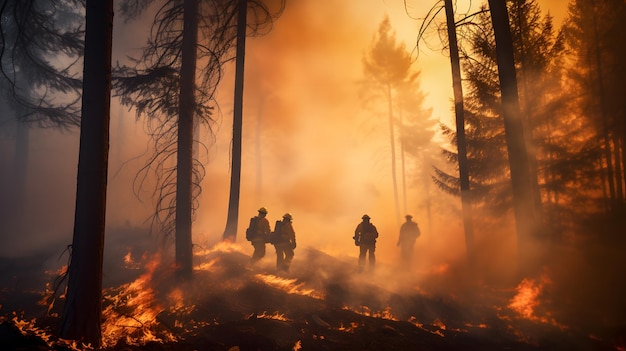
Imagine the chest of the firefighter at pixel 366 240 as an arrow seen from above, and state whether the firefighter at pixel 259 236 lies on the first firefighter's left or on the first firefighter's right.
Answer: on the first firefighter's left

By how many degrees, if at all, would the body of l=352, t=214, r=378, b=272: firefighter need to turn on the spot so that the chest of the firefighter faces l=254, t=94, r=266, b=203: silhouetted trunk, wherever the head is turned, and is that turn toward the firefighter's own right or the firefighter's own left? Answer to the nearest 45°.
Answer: approximately 45° to the firefighter's own left

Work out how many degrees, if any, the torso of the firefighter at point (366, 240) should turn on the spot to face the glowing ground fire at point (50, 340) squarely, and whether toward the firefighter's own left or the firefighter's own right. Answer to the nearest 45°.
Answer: approximately 135° to the firefighter's own left

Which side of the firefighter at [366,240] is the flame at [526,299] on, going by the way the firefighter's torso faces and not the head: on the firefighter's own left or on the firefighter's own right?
on the firefighter's own right

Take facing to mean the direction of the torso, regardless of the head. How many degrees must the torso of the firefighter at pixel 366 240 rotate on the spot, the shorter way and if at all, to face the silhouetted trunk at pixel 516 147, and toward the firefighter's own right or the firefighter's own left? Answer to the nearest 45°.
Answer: approximately 135° to the firefighter's own right

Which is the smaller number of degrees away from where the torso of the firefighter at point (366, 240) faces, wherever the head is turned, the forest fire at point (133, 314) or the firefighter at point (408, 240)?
the firefighter

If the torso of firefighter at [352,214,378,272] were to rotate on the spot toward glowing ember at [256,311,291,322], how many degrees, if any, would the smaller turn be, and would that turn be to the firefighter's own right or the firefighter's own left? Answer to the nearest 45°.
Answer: approximately 180°

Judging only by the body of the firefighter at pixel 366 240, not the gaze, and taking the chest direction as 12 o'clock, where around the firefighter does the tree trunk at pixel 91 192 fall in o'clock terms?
The tree trunk is roughly at 7 o'clock from the firefighter.

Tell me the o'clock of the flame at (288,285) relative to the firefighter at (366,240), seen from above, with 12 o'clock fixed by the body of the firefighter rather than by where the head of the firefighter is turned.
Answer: The flame is roughly at 7 o'clock from the firefighter.

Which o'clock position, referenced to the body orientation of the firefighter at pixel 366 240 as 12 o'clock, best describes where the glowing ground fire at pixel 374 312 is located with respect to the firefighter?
The glowing ground fire is roughly at 6 o'clock from the firefighter.

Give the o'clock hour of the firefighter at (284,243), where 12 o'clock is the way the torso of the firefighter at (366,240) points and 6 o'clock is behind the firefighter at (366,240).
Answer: the firefighter at (284,243) is roughly at 8 o'clock from the firefighter at (366,240).

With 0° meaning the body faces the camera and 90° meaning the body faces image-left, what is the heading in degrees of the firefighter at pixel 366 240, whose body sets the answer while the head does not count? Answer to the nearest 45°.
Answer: approximately 180°

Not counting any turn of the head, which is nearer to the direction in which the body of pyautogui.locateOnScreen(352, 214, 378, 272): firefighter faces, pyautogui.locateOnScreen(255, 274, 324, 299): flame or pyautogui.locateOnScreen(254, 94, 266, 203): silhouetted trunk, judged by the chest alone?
the silhouetted trunk

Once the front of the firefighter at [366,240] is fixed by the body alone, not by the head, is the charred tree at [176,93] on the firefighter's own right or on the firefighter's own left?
on the firefighter's own left
